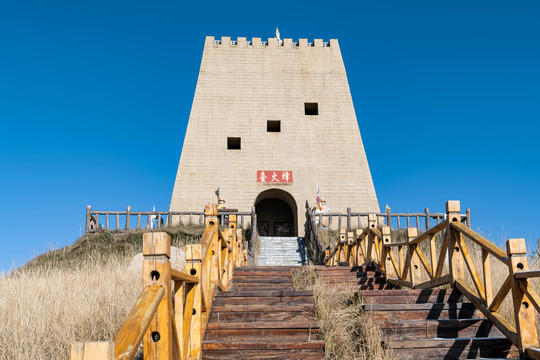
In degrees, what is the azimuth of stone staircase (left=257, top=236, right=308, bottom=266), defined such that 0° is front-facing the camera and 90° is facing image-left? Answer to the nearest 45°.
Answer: approximately 0°

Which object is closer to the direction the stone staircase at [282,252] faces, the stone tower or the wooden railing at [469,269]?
the wooden railing

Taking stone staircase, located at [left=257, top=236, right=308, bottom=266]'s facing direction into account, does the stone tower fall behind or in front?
behind

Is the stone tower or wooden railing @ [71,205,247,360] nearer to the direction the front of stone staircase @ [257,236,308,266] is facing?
the wooden railing

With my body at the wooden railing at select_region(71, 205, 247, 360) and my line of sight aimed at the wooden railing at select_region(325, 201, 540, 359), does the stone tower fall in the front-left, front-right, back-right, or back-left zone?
front-left

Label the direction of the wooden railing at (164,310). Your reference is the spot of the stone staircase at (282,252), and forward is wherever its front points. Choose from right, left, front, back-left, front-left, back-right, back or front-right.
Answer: front

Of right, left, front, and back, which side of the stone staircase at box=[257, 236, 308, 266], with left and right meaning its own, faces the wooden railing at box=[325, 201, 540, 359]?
front
